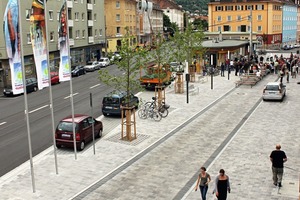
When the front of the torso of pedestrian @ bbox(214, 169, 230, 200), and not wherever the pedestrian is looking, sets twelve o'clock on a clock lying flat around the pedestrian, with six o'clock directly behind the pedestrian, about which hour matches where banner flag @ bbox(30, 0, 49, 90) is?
The banner flag is roughly at 4 o'clock from the pedestrian.

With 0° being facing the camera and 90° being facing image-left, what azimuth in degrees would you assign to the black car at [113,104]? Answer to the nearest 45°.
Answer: approximately 225°

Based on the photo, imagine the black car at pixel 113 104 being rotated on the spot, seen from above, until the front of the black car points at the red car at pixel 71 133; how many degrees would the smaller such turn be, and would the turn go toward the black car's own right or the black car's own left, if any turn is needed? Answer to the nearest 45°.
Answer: approximately 135° to the black car's own right

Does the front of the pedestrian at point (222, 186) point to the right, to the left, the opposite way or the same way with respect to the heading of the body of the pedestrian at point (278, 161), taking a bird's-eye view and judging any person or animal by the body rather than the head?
the opposite way

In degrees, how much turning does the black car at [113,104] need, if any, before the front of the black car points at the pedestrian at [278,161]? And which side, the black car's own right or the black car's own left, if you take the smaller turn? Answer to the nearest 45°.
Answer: approximately 90° to the black car's own right

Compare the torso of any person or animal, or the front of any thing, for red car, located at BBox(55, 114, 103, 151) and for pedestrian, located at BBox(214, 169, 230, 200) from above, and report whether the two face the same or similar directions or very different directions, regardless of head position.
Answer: very different directions

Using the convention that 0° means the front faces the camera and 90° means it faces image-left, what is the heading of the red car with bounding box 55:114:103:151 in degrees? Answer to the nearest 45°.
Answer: approximately 225°

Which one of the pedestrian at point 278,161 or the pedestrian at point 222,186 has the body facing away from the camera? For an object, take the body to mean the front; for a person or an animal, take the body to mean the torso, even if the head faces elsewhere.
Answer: the pedestrian at point 278,161

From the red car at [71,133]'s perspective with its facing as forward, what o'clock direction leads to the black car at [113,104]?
The black car is roughly at 11 o'clock from the red car.

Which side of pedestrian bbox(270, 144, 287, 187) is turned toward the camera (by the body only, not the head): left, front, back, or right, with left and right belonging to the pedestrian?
back

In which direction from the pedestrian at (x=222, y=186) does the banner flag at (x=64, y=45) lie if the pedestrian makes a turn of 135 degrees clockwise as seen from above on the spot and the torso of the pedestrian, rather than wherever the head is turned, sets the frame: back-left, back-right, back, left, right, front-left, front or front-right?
front
